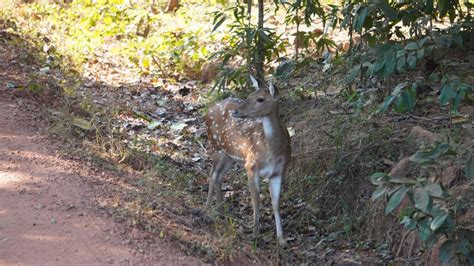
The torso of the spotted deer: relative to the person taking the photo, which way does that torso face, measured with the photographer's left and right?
facing the viewer and to the right of the viewer

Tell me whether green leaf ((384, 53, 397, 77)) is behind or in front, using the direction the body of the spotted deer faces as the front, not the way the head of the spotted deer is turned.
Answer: in front
